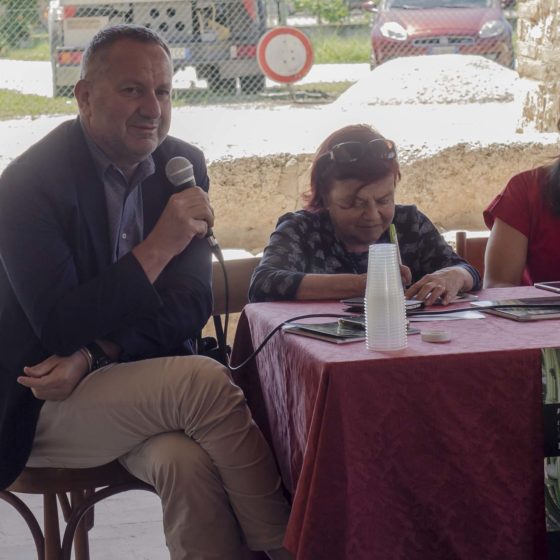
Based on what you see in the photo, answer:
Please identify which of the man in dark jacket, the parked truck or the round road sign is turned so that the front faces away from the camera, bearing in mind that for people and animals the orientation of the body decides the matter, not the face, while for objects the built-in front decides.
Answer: the parked truck

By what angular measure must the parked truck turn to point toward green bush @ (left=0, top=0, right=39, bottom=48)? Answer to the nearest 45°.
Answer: approximately 90° to its left

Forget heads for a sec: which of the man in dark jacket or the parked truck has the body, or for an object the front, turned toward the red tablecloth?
the man in dark jacket

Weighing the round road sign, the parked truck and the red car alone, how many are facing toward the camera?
2

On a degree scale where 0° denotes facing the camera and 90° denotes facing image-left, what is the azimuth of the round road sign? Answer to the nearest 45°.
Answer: approximately 0°

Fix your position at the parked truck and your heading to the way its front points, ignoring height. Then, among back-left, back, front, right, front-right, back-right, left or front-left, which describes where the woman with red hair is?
back

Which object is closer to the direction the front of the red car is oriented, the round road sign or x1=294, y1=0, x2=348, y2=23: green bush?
the round road sign

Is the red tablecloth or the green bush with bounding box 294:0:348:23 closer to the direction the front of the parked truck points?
the green bush

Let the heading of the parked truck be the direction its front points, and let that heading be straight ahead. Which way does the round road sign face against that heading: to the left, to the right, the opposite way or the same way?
the opposite way

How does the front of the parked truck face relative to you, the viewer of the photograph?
facing away from the viewer
